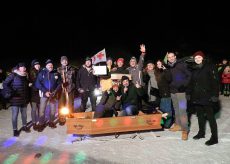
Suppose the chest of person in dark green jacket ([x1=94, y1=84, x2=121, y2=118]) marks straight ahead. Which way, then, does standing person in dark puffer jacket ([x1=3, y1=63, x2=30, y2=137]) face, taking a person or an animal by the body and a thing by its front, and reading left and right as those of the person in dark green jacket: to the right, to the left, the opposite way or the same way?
the same way

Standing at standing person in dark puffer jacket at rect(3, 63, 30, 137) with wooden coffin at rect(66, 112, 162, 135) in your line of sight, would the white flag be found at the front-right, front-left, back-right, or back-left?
front-left

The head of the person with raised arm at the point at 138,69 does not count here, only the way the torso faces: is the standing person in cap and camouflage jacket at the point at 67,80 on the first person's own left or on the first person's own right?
on the first person's own right

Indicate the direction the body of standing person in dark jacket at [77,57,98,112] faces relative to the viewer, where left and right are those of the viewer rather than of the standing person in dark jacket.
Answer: facing the viewer

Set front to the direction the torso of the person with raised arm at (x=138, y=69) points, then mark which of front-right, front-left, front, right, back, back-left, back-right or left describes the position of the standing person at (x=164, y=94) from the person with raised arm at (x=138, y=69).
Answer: front-left

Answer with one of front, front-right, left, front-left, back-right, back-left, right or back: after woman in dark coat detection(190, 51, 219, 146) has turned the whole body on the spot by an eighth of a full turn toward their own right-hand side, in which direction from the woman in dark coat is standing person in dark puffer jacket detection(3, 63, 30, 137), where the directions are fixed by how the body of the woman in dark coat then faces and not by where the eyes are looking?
front

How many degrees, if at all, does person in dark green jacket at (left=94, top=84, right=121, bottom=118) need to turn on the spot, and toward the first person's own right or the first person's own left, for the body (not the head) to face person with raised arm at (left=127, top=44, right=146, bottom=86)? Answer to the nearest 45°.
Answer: approximately 90° to the first person's own left

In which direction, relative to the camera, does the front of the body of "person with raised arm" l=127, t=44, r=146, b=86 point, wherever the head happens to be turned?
toward the camera

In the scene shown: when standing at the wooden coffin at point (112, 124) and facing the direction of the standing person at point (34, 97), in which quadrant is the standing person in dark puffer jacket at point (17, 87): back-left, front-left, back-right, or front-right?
front-left

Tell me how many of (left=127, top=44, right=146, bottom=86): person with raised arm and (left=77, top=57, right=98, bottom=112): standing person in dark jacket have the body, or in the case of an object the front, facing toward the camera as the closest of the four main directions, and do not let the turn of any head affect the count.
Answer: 2

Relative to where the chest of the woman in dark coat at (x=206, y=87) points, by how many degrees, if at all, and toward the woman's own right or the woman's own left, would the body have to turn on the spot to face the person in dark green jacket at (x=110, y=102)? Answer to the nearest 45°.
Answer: approximately 45° to the woman's own right

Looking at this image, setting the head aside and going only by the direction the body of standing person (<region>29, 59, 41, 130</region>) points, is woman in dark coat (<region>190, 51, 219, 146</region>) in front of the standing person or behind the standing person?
in front

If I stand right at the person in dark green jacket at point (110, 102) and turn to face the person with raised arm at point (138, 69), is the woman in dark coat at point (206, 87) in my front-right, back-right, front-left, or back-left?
front-right
